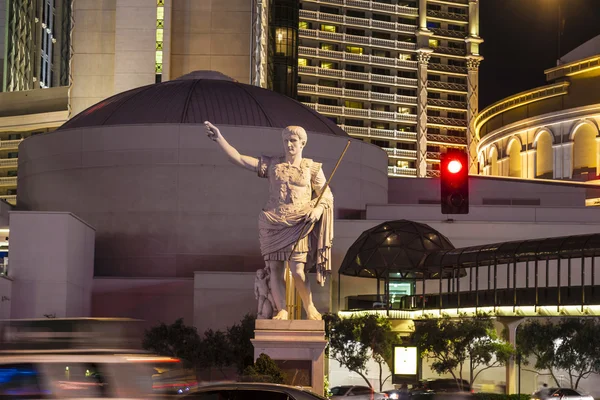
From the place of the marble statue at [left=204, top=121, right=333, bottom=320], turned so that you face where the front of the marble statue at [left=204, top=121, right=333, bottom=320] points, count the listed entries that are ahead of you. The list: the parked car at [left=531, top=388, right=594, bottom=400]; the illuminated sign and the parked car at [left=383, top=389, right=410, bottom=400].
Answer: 0

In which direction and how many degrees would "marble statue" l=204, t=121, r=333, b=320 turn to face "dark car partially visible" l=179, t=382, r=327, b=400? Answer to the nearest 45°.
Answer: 0° — it already faces it

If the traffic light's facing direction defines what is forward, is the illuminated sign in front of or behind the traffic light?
behind

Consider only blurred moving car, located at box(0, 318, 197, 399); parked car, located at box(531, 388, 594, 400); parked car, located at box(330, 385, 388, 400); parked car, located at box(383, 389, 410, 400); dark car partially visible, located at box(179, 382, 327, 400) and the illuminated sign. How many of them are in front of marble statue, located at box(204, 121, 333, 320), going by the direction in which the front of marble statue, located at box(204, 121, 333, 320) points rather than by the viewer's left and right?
2

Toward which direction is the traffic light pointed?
toward the camera

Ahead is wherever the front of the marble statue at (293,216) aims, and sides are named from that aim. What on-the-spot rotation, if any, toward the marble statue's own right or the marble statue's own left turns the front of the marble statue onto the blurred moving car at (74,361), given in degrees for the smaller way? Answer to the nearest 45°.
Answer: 0° — it already faces it

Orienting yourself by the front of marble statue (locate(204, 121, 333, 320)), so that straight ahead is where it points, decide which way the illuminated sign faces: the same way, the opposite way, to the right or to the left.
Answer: the same way

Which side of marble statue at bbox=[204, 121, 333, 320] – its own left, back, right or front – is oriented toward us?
front

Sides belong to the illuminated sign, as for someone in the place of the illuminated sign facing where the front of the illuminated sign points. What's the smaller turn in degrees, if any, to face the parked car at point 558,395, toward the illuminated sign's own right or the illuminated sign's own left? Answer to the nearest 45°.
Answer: approximately 90° to the illuminated sign's own left

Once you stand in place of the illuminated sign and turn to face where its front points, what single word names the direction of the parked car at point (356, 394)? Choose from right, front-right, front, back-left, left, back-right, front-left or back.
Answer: right

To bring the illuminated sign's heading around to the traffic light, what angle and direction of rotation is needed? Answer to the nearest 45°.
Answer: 0° — it already faces it

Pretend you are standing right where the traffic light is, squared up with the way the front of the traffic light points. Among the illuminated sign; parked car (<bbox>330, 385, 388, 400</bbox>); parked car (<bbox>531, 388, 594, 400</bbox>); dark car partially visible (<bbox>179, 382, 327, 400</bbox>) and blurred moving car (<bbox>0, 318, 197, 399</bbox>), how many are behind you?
3
